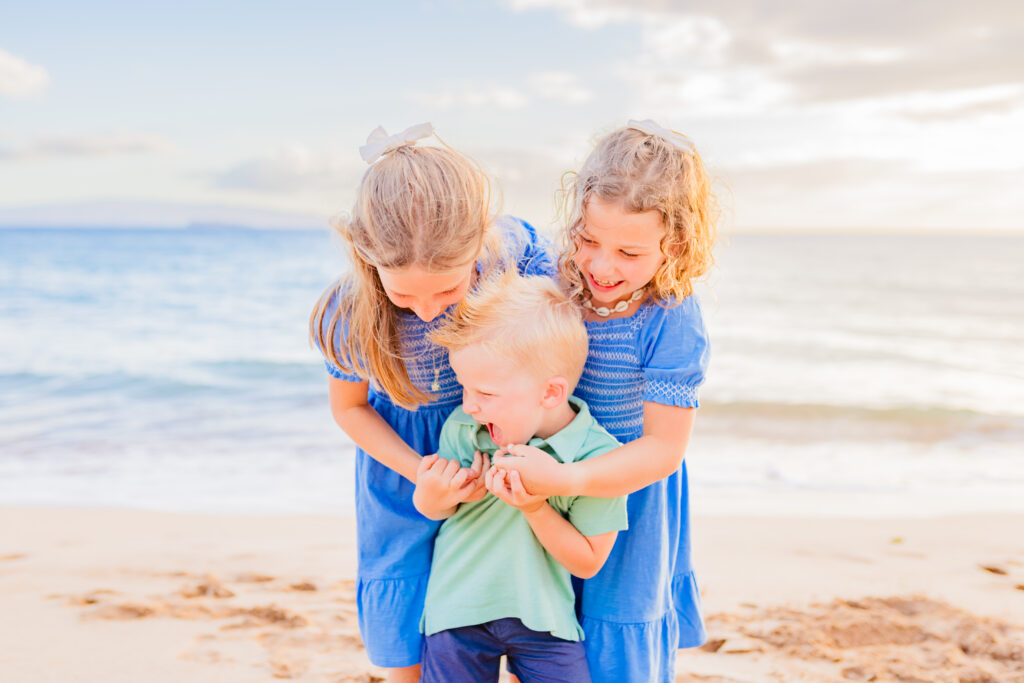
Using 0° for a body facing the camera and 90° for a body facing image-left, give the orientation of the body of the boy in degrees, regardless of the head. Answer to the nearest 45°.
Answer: approximately 45°

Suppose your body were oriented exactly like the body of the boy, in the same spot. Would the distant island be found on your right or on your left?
on your right

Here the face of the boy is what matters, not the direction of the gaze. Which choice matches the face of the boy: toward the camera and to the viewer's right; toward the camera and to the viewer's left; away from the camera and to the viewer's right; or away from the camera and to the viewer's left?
toward the camera and to the viewer's left
